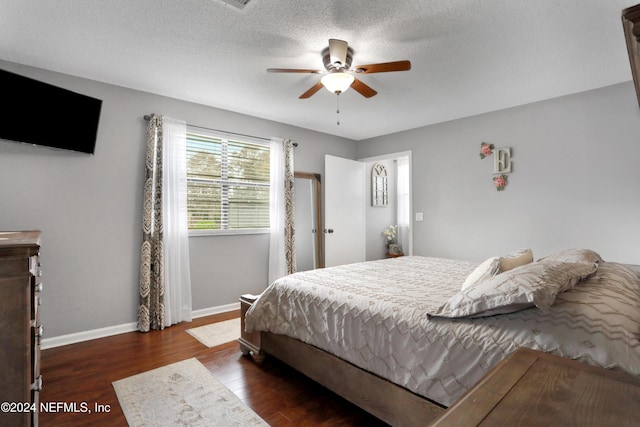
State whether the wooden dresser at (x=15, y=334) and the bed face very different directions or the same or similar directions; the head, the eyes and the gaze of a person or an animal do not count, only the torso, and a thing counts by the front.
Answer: very different directions

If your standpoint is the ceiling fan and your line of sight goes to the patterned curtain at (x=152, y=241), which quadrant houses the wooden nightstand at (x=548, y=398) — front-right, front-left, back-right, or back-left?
back-left

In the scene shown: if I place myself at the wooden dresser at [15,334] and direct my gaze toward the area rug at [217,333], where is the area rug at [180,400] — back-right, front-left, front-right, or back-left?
front-right

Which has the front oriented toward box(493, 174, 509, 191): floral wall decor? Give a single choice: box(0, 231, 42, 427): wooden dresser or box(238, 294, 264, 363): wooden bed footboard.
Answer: the wooden dresser

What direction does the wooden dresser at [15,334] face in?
to the viewer's right

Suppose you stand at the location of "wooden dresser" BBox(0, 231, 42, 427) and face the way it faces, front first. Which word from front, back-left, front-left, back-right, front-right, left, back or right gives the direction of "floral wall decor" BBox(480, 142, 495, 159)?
front

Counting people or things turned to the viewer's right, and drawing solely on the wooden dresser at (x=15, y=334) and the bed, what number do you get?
1

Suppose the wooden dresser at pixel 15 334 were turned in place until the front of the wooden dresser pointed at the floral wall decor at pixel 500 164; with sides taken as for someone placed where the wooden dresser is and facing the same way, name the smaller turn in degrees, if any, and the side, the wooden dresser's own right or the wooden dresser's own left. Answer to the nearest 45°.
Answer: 0° — it already faces it
